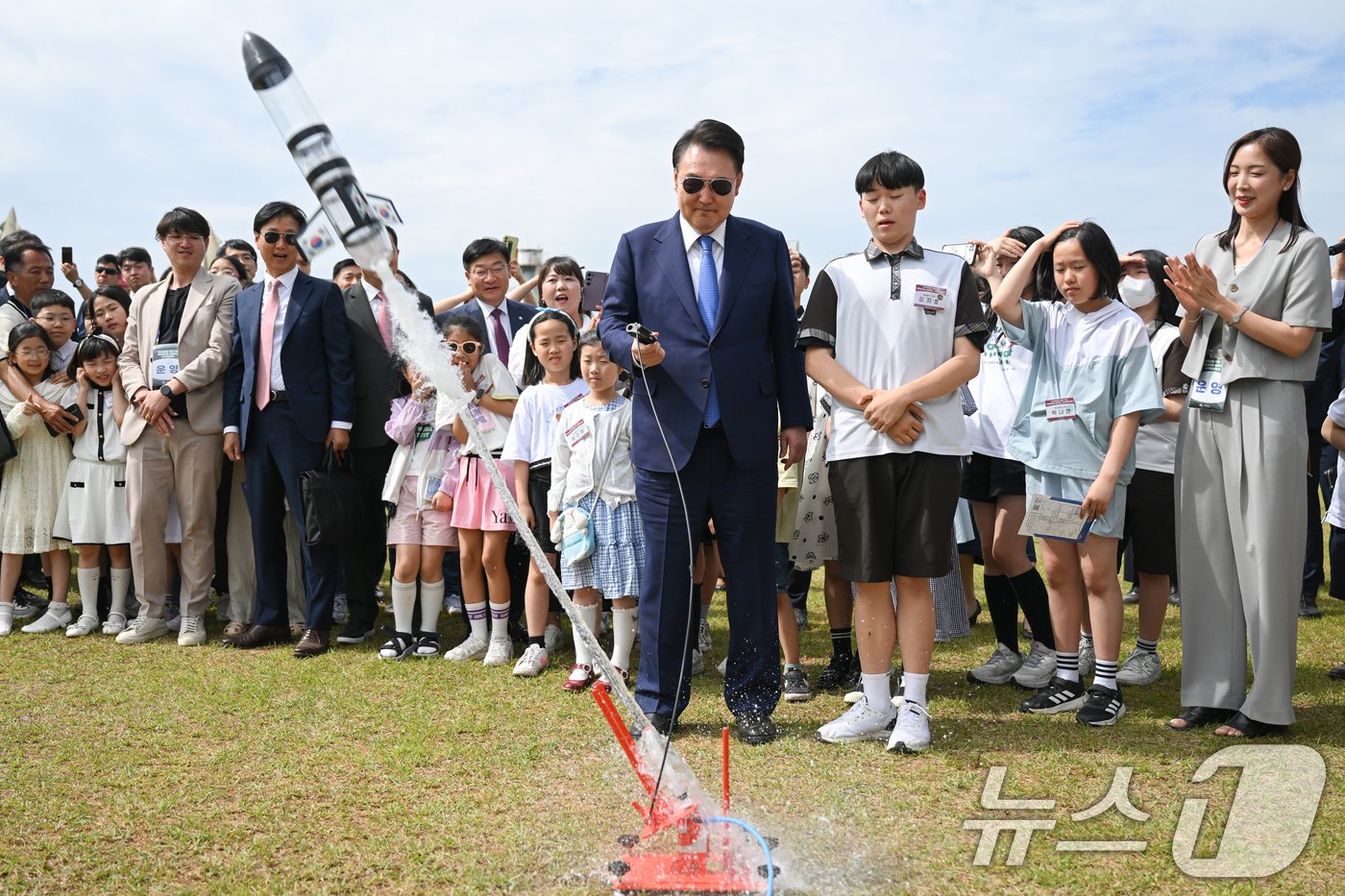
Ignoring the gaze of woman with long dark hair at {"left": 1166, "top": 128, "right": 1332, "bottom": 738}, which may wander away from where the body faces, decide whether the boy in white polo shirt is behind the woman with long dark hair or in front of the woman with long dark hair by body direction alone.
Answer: in front

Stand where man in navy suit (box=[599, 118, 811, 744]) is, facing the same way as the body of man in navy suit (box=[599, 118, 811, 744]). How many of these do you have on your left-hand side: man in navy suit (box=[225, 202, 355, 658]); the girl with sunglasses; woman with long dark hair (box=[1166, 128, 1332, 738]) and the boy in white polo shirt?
2

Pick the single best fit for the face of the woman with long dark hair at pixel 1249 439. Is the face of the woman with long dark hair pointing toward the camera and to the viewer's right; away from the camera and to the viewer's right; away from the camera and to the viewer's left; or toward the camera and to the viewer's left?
toward the camera and to the viewer's left

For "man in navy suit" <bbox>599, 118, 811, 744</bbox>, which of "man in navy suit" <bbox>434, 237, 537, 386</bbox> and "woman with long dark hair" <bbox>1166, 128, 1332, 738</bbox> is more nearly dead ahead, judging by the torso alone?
the woman with long dark hair

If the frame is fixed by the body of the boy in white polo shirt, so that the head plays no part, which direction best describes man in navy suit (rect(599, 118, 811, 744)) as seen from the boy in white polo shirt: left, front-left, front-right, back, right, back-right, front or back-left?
right

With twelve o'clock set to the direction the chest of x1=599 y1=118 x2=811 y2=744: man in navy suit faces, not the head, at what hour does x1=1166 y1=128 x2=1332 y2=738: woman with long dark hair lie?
The woman with long dark hair is roughly at 9 o'clock from the man in navy suit.

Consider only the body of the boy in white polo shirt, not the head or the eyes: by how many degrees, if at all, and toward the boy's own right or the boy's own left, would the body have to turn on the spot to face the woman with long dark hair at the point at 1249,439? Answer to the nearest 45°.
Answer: approximately 90° to the boy's own left

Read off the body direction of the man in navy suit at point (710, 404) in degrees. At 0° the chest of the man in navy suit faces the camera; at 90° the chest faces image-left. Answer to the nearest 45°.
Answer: approximately 0°

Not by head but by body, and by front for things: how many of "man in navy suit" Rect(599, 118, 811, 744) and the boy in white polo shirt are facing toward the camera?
2

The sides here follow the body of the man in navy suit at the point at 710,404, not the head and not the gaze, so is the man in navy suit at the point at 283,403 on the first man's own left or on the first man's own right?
on the first man's own right
